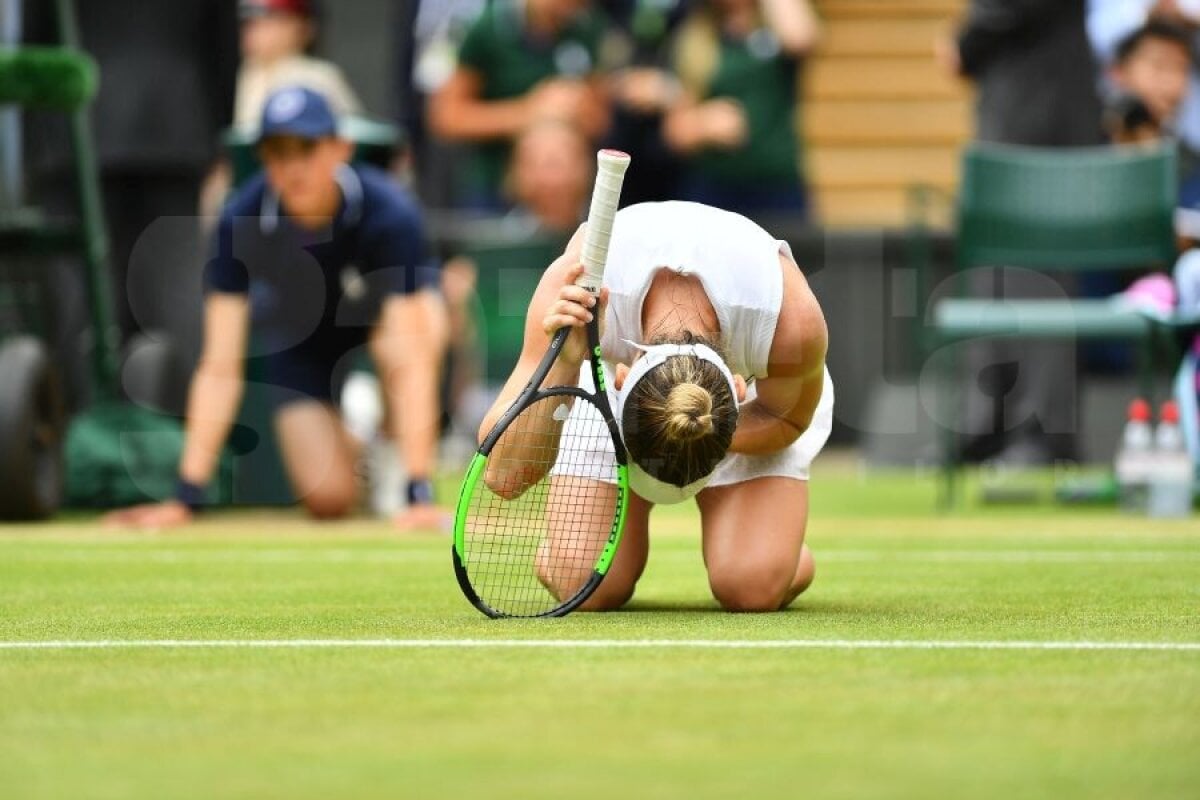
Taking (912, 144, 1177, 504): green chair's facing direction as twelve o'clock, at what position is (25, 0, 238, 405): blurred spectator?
The blurred spectator is roughly at 3 o'clock from the green chair.

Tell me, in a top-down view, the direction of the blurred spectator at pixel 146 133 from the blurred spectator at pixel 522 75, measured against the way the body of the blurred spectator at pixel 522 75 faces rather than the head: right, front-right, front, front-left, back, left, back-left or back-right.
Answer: front-right

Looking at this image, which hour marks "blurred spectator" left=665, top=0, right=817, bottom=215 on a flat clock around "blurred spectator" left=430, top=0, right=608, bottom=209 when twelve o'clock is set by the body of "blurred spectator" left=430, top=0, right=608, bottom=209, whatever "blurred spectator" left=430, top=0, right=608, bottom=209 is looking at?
"blurred spectator" left=665, top=0, right=817, bottom=215 is roughly at 9 o'clock from "blurred spectator" left=430, top=0, right=608, bottom=209.

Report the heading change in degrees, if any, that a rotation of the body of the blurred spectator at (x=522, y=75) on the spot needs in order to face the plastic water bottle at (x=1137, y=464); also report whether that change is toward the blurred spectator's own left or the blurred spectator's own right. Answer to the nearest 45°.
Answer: approximately 45° to the blurred spectator's own left

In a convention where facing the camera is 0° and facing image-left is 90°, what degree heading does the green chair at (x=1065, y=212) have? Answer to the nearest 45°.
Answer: approximately 0°

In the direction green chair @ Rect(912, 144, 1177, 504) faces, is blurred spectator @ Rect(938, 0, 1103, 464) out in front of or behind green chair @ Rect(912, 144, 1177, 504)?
behind

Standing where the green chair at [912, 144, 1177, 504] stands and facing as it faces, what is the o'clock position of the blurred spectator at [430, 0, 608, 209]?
The blurred spectator is roughly at 4 o'clock from the green chair.

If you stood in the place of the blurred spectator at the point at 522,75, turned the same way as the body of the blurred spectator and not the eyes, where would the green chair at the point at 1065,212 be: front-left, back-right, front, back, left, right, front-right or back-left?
front-left

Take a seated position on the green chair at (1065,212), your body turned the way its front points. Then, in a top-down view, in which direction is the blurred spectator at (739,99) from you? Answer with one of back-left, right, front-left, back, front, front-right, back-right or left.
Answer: back-right

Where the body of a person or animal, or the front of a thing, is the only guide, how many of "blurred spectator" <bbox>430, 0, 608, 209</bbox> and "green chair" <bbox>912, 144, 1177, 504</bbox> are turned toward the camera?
2

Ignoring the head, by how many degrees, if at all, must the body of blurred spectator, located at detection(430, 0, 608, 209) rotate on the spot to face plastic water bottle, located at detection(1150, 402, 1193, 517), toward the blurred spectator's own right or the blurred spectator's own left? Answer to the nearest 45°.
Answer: approximately 45° to the blurred spectator's own left
